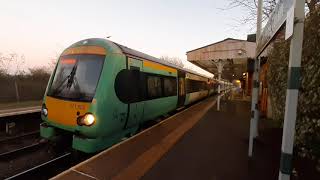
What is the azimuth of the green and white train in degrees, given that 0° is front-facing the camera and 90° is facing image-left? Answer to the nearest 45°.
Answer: approximately 45°

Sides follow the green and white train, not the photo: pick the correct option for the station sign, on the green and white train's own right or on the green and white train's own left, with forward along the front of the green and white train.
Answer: on the green and white train's own left
